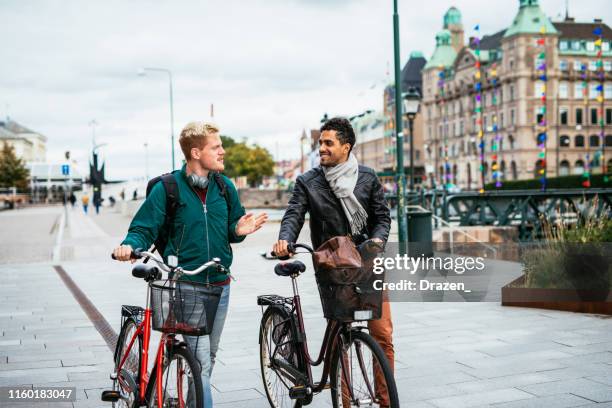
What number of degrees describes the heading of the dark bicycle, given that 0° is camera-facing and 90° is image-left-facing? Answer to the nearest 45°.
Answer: approximately 315°

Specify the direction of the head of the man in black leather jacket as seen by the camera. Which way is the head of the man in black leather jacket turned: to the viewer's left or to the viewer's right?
to the viewer's left

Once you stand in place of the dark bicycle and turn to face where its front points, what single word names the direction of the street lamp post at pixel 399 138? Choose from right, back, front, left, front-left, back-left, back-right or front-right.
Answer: back-left

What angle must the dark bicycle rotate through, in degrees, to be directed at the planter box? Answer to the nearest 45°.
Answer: approximately 90° to its left
